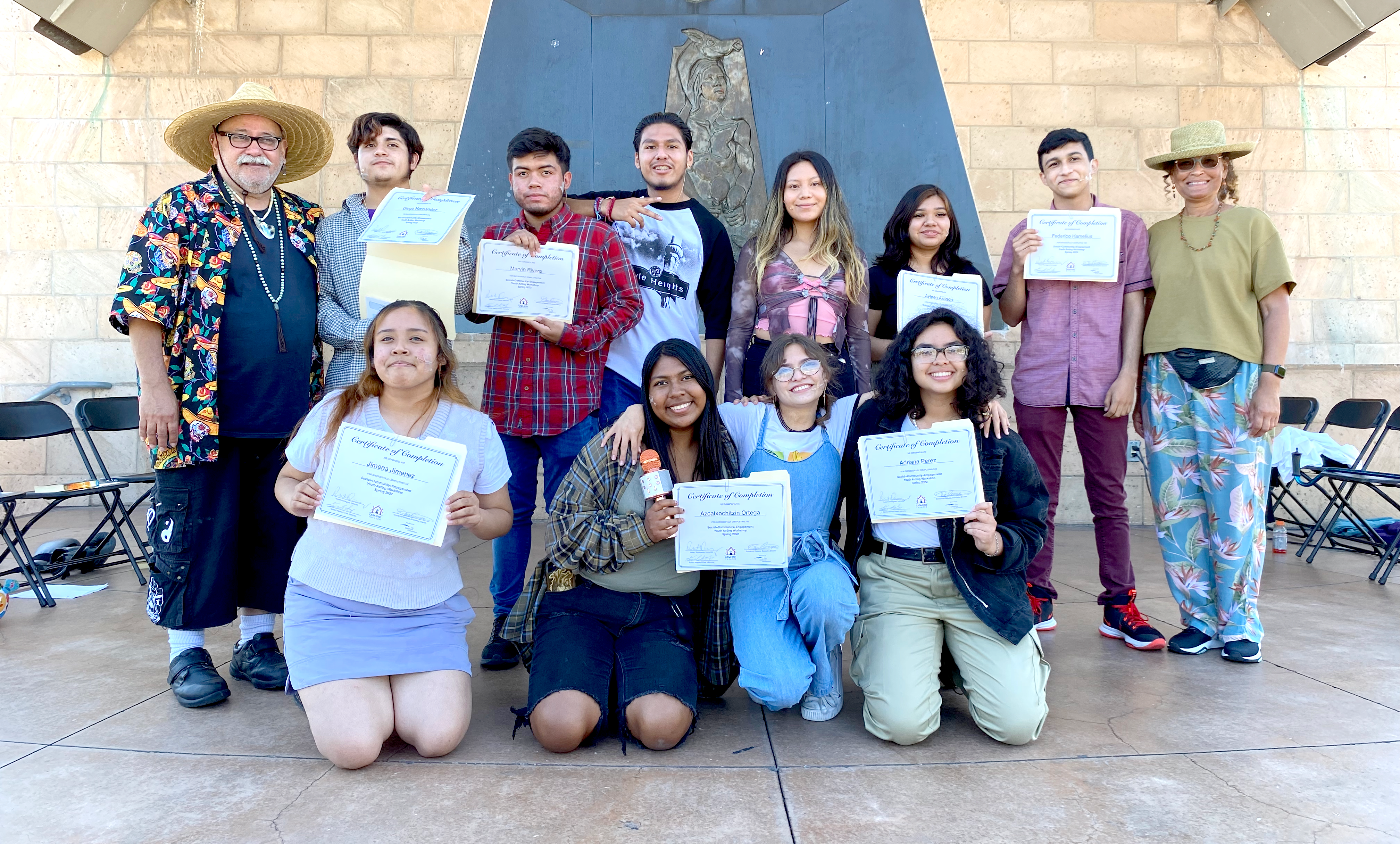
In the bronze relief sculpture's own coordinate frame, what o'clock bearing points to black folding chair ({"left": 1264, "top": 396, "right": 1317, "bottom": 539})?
The black folding chair is roughly at 9 o'clock from the bronze relief sculpture.

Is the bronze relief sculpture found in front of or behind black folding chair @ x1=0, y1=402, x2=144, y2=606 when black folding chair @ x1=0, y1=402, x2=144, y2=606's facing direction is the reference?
in front

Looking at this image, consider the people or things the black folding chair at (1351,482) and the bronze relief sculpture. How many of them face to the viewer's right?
0

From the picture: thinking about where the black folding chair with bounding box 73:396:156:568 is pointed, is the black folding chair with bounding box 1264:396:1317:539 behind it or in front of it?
in front

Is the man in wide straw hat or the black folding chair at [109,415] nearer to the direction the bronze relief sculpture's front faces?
the man in wide straw hat

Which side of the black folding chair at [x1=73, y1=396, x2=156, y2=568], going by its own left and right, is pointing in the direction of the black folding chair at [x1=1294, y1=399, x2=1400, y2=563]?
front

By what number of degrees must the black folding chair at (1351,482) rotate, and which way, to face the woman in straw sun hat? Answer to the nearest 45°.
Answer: approximately 45° to its left

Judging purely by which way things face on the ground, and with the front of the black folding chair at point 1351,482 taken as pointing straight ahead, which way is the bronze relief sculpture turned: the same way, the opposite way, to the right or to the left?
to the left

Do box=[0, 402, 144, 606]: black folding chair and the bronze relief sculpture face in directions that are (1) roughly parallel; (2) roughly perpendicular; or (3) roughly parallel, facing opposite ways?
roughly perpendicular

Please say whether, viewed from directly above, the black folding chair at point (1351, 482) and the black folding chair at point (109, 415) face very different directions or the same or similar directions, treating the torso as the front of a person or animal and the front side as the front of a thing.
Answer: very different directions

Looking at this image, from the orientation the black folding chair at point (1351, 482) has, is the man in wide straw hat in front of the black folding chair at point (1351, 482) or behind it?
in front

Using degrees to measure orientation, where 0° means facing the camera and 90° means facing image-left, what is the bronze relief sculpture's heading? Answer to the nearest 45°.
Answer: approximately 0°

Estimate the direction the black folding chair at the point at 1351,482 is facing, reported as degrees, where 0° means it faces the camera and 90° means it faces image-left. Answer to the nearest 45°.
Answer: approximately 45°

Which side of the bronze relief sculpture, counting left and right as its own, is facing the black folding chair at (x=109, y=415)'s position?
right

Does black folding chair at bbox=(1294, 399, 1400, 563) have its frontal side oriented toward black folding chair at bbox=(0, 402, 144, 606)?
yes
